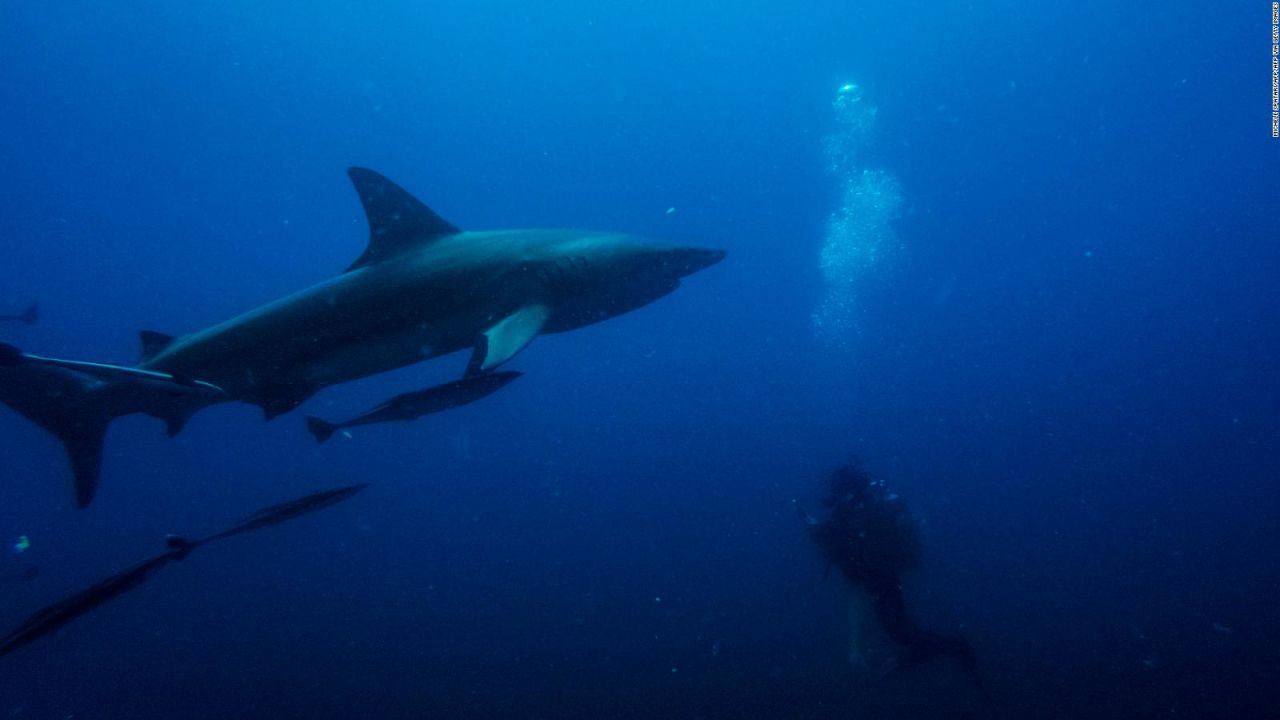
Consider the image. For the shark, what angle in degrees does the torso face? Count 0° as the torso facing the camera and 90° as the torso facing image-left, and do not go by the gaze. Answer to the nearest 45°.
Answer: approximately 270°

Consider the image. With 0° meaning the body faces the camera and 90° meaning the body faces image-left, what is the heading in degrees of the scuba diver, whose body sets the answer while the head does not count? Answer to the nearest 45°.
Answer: approximately 90°

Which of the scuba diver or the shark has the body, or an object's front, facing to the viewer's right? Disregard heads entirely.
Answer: the shark

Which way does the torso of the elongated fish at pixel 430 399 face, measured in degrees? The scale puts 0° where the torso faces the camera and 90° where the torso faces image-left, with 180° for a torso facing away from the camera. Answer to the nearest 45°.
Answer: approximately 270°

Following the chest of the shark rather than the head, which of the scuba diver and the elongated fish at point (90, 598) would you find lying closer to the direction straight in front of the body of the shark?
the scuba diver

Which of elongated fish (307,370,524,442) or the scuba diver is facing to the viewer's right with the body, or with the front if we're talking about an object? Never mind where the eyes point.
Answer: the elongated fish

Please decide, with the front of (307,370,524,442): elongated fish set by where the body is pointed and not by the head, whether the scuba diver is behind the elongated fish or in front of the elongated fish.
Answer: in front

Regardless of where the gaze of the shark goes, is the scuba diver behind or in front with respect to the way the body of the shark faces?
in front
